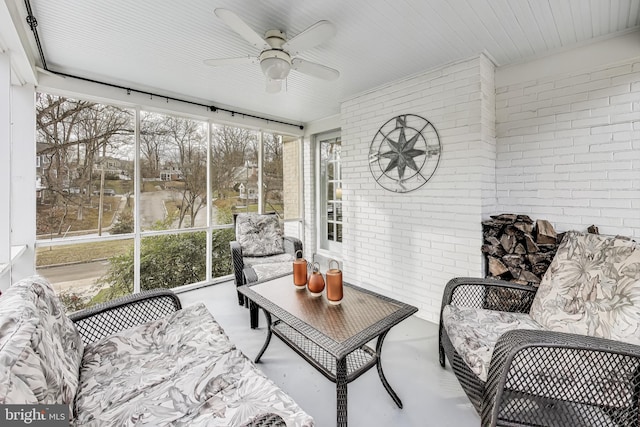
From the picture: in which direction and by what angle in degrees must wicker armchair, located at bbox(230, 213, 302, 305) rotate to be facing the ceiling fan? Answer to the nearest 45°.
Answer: approximately 45° to its right

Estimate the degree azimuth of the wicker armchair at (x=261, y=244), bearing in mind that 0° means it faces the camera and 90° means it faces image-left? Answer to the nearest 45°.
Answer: approximately 315°

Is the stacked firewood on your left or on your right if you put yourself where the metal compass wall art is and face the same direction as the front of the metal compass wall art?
on your left

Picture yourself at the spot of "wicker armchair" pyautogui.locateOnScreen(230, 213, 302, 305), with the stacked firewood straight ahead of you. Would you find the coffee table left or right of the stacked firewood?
right

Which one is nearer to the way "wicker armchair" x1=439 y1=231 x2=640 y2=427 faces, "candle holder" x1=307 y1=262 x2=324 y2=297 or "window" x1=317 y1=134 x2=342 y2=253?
the candle holder

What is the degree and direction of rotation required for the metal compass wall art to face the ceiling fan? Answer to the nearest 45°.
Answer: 0° — it already faces it

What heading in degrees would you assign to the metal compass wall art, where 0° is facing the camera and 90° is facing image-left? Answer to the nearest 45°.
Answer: approximately 45°
